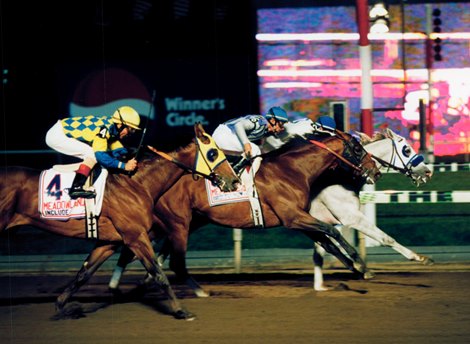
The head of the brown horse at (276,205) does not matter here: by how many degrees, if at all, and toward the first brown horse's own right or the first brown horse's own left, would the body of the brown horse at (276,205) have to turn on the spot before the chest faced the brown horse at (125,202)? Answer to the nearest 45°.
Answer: approximately 135° to the first brown horse's own right

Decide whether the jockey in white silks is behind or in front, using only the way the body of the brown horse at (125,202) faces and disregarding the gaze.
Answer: in front

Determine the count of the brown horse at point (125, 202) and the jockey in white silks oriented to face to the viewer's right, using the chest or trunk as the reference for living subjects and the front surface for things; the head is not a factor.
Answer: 2

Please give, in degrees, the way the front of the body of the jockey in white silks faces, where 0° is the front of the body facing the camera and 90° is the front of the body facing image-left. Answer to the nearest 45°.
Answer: approximately 270°

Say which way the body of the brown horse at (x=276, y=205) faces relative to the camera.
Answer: to the viewer's right

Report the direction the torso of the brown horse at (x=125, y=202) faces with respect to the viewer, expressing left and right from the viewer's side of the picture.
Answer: facing to the right of the viewer
